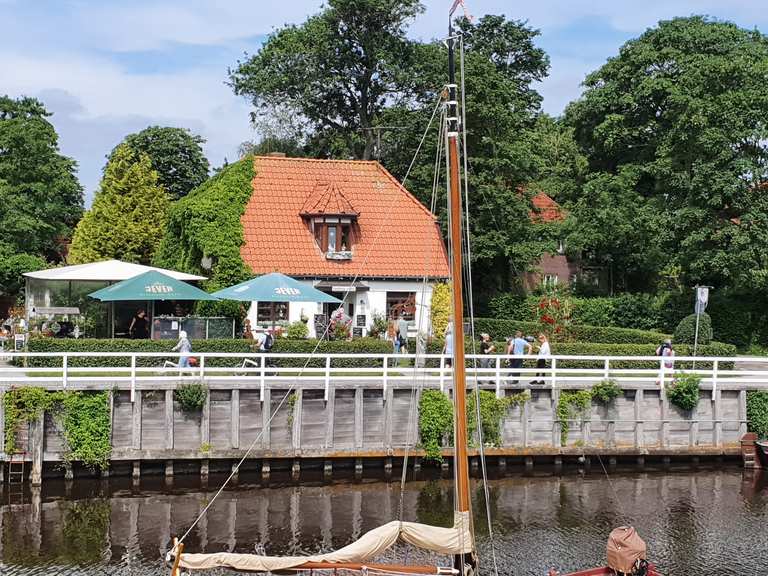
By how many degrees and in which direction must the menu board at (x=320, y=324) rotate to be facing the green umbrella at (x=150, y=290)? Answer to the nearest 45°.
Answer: approximately 45° to its right

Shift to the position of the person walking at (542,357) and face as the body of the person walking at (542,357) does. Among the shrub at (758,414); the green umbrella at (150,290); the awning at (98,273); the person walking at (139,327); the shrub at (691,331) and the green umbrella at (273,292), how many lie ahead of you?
4

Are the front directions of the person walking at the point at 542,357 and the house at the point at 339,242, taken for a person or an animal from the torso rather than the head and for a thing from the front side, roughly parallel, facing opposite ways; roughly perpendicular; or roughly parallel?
roughly perpendicular

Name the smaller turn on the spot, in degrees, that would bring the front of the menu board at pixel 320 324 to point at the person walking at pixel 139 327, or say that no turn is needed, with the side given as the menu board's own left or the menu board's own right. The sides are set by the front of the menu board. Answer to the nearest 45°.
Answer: approximately 45° to the menu board's own right

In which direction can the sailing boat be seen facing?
to the viewer's right

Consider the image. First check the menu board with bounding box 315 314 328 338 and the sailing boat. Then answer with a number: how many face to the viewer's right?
1

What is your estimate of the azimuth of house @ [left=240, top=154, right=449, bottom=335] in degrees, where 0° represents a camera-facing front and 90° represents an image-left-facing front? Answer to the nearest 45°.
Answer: approximately 0°

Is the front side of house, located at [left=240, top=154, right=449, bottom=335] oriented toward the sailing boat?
yes

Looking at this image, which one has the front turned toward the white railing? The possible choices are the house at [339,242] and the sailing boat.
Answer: the house

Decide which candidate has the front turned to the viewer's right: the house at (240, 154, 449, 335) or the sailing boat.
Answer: the sailing boat

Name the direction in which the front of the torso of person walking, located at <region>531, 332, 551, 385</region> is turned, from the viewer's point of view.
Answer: to the viewer's left
